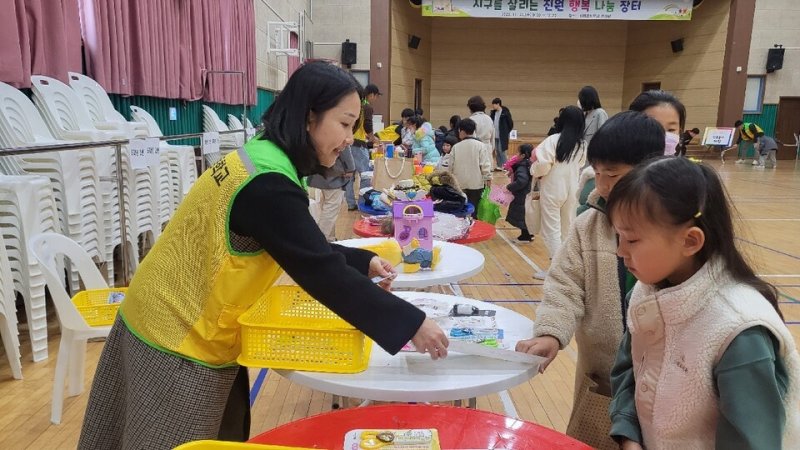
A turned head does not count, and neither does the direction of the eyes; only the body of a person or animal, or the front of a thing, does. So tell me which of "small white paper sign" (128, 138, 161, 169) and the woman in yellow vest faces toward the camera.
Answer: the small white paper sign

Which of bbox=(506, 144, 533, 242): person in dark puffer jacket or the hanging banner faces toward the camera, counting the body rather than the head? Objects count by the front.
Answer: the hanging banner

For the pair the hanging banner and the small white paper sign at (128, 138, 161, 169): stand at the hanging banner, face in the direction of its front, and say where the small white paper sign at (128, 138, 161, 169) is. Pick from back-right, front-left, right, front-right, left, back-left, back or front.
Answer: front

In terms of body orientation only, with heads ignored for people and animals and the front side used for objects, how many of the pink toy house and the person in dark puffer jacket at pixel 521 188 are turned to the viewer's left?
1

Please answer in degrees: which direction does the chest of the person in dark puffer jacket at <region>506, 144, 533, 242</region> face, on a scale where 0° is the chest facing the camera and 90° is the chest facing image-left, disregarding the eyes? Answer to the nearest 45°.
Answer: approximately 90°

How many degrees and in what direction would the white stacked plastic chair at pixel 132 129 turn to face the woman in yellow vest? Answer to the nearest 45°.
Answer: approximately 45° to its right

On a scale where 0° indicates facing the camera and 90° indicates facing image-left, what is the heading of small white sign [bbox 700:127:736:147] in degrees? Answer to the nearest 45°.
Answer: approximately 0°

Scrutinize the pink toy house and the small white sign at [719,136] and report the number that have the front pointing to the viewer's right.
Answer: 0

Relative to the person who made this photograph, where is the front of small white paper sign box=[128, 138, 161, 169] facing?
facing the viewer

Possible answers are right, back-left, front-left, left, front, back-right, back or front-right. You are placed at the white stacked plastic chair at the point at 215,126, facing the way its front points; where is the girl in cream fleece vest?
front-right

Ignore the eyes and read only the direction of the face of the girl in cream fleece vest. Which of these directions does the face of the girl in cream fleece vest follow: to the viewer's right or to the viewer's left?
to the viewer's left

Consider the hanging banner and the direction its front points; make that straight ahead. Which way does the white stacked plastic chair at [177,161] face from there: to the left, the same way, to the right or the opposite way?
to the left

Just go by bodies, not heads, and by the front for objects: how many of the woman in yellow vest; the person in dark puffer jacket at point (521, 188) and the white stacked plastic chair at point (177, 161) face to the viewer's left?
1

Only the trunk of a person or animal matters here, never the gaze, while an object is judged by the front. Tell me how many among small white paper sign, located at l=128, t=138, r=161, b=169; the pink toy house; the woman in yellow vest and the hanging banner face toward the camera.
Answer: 3
